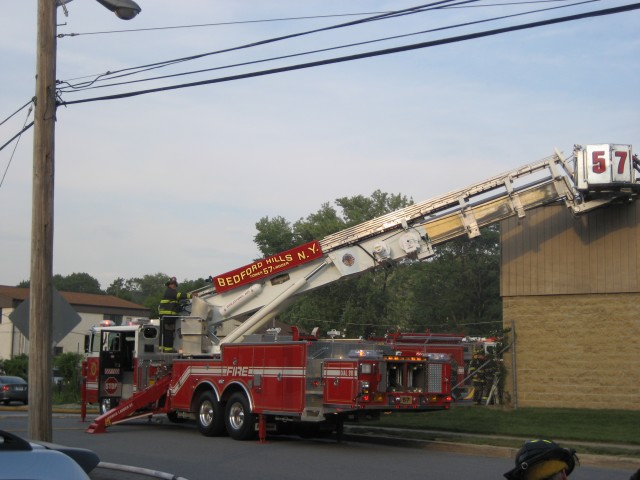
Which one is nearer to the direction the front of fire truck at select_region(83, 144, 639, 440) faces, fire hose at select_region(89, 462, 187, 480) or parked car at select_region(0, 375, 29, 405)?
the parked car

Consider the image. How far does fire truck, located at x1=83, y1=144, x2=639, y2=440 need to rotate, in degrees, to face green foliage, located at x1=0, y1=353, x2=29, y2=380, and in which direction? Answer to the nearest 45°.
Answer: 0° — it already faces it

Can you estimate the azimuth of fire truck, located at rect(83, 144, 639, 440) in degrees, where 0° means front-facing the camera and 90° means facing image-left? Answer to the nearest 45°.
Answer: approximately 135°

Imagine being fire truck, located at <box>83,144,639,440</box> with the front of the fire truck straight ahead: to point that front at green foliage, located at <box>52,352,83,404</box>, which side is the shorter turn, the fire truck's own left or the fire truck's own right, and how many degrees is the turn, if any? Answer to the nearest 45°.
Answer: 0° — it already faces it
